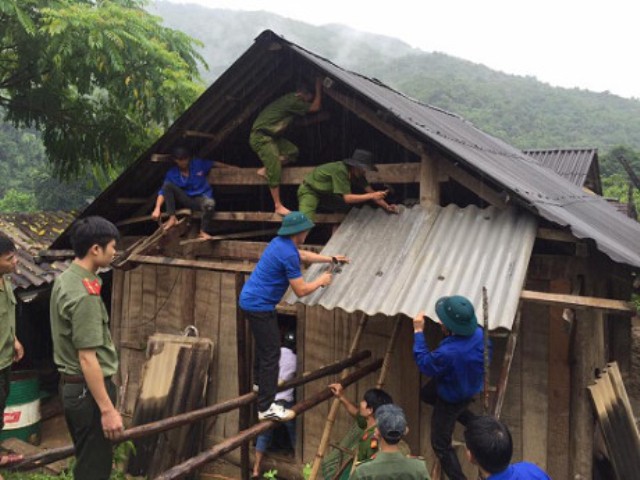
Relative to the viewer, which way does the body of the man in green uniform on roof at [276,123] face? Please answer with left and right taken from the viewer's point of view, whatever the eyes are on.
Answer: facing to the right of the viewer

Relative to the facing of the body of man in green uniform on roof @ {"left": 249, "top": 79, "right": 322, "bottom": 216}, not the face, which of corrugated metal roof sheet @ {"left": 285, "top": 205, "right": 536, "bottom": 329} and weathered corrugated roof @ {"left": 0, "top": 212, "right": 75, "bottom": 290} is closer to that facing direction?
the corrugated metal roof sheet

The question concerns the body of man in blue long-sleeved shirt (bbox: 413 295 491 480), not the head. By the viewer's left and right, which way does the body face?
facing away from the viewer and to the left of the viewer

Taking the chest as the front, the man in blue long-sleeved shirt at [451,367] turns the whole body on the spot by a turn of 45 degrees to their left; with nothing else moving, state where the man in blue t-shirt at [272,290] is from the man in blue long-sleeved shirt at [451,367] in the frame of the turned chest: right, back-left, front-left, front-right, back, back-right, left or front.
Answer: front

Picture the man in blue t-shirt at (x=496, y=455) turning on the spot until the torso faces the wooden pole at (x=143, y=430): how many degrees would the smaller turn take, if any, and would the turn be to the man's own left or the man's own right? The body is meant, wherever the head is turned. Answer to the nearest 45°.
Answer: approximately 45° to the man's own left

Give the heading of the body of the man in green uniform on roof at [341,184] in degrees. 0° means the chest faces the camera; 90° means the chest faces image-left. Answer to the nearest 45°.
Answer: approximately 270°

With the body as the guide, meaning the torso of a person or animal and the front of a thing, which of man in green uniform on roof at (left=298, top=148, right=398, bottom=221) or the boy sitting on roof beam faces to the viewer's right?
the man in green uniform on roof

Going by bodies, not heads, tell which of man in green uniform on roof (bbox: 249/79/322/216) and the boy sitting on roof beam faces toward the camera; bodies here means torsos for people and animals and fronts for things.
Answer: the boy sitting on roof beam

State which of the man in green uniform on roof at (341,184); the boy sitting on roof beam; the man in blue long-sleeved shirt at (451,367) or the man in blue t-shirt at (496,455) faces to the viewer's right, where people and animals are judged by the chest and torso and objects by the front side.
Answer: the man in green uniform on roof

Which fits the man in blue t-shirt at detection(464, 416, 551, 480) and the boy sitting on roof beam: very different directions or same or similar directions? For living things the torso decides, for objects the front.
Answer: very different directions

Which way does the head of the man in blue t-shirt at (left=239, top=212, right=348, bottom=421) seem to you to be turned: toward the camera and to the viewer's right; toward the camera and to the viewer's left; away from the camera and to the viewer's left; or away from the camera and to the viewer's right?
away from the camera and to the viewer's right

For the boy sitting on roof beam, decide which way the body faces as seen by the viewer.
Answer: toward the camera

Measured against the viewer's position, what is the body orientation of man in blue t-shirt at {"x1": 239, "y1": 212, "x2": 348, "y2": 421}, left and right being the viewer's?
facing to the right of the viewer

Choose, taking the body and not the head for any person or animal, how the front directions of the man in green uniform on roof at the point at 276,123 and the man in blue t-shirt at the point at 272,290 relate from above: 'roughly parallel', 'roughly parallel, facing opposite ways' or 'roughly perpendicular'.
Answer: roughly parallel

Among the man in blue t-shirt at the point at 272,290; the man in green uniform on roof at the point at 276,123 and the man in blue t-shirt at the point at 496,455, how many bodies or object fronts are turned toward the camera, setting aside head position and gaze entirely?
0
